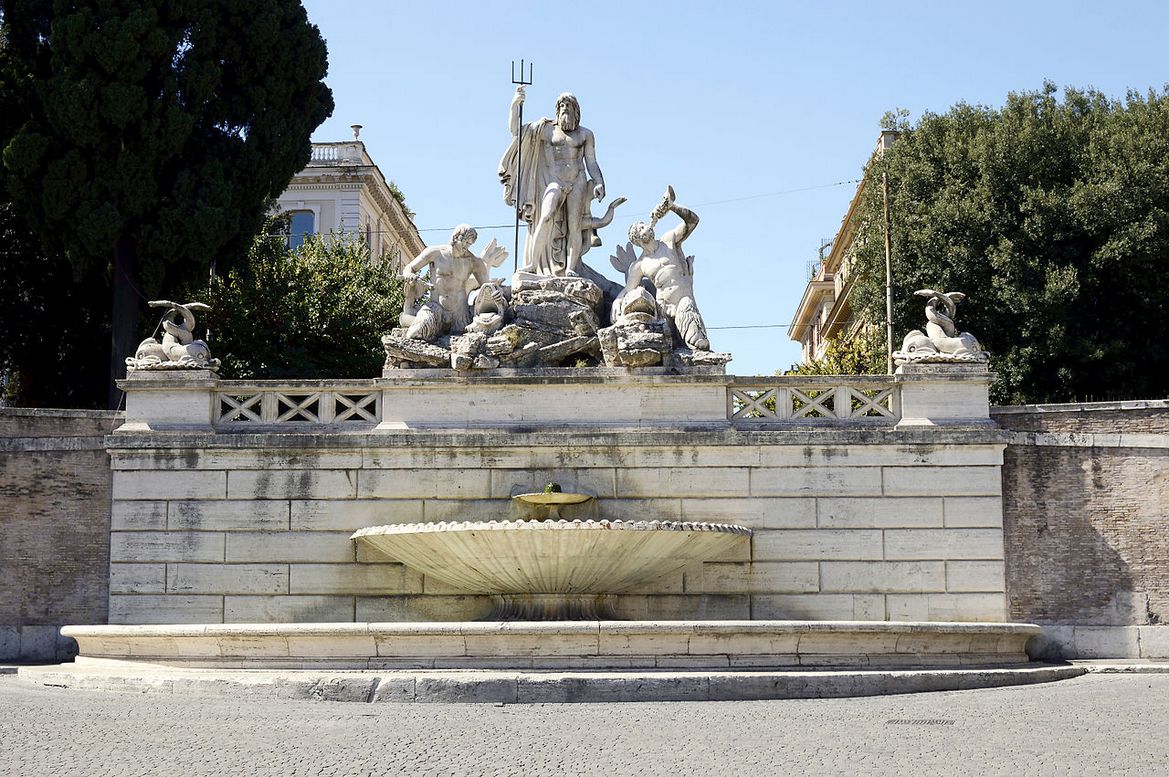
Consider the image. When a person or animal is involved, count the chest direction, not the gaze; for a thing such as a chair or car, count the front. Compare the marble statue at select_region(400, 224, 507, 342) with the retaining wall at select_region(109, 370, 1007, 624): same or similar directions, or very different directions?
same or similar directions

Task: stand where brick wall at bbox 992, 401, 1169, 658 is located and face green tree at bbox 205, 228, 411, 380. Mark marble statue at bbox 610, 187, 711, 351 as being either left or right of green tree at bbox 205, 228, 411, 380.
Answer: left

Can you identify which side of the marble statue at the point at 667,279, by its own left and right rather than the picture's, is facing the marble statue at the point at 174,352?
right

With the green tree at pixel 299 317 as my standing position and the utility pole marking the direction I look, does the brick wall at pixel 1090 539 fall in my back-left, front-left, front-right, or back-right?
front-right

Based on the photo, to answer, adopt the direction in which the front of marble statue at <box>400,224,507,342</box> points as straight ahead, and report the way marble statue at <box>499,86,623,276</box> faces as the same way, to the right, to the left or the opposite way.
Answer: the same way

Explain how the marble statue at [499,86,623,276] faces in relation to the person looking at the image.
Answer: facing the viewer

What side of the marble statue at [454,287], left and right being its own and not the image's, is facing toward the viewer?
front

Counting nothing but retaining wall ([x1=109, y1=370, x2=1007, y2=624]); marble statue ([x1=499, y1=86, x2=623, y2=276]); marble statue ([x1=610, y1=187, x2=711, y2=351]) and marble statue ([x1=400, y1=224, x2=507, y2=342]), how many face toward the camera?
4

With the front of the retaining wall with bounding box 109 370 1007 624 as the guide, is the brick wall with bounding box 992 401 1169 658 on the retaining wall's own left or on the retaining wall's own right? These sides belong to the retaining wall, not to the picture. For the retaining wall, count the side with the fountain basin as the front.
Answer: on the retaining wall's own left

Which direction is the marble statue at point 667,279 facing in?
toward the camera

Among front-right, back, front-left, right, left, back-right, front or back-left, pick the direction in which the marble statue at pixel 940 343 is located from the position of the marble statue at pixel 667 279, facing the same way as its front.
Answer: left

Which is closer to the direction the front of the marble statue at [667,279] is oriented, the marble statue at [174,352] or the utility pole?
the marble statue

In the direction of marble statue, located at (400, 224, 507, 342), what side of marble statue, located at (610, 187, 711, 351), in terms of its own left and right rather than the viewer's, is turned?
right

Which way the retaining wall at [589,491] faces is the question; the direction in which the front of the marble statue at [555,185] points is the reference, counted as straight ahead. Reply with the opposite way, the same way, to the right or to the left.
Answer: the same way

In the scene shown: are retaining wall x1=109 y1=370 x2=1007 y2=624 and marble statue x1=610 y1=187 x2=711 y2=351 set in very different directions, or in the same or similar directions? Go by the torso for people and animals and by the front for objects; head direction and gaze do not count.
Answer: same or similar directions
